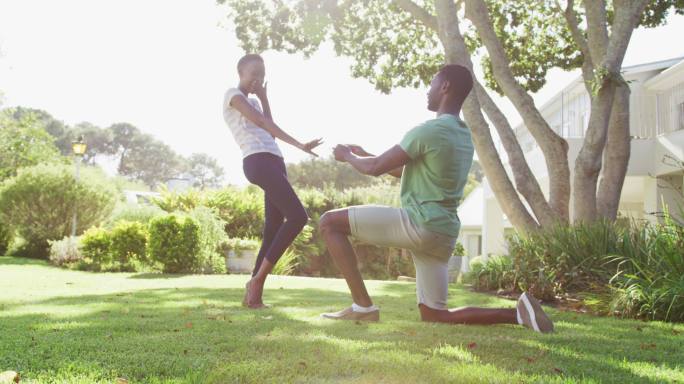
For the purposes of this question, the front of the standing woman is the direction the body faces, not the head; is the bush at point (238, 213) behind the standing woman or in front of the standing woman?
behind

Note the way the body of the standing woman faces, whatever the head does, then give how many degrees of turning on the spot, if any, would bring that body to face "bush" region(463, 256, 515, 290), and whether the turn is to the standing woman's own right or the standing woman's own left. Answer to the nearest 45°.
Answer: approximately 90° to the standing woman's own left

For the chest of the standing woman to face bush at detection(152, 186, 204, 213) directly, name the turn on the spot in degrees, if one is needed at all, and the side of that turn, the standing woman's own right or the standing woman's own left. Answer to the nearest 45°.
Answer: approximately 135° to the standing woman's own left

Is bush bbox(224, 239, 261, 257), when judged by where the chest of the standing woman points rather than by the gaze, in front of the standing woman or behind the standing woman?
behind

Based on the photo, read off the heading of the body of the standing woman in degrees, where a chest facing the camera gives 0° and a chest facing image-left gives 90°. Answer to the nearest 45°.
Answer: approximately 315°

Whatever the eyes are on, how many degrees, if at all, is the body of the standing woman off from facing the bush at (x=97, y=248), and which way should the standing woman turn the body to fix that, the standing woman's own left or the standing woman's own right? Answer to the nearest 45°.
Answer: approximately 135° to the standing woman's own left

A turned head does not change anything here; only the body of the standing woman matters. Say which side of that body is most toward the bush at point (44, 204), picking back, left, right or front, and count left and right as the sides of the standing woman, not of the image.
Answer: back

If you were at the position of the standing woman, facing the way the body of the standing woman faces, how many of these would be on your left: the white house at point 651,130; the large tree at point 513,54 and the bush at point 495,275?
3

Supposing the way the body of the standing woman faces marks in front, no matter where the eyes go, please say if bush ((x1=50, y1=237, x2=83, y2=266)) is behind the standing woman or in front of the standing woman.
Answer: behind

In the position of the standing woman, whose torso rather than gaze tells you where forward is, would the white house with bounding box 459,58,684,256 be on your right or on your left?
on your left

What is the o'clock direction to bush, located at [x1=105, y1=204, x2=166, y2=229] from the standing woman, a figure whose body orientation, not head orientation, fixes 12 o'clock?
The bush is roughly at 7 o'clock from the standing woman.

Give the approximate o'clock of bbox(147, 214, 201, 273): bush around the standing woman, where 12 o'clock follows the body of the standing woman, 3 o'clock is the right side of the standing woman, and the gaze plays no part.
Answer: The bush is roughly at 7 o'clock from the standing woman.

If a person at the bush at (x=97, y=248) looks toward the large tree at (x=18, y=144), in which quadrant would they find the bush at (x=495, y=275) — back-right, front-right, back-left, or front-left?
back-right

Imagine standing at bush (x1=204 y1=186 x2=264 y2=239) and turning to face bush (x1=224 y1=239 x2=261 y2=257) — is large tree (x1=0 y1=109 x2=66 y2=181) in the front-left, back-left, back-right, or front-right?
back-right
